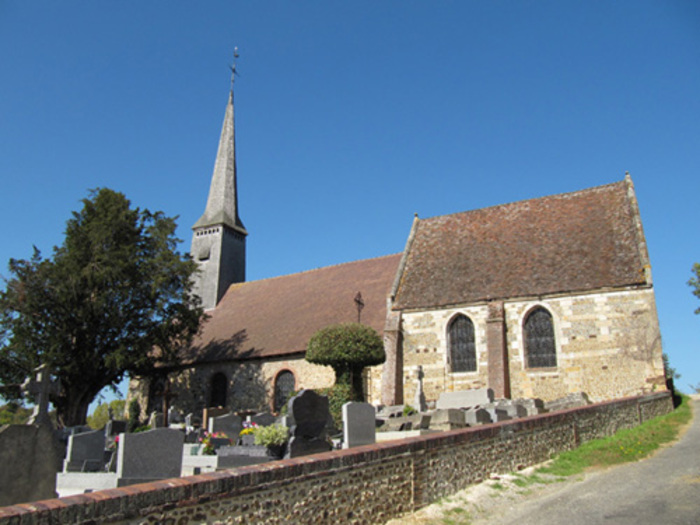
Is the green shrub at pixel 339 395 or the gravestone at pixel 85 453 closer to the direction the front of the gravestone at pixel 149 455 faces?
the gravestone

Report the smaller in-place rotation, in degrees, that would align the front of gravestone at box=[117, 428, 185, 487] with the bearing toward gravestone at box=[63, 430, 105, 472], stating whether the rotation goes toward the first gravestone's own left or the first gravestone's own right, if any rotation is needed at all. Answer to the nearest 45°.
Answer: approximately 45° to the first gravestone's own right
